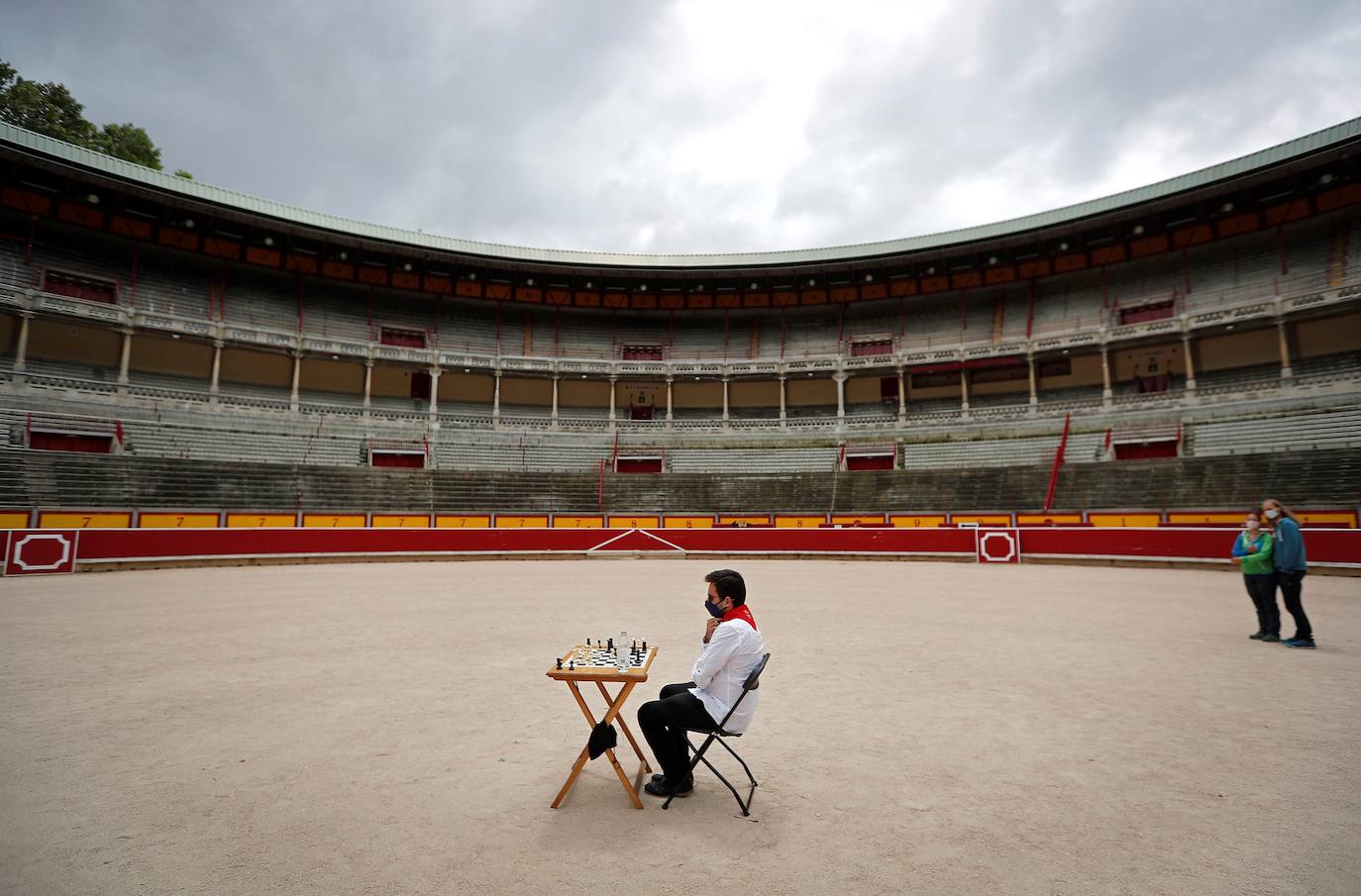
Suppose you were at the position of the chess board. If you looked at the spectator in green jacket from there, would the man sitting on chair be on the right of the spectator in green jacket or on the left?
right

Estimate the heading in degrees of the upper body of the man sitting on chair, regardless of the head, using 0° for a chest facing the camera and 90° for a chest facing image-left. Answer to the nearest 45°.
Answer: approximately 90°

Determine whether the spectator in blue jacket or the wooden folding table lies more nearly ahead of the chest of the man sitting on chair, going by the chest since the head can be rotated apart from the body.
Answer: the wooden folding table

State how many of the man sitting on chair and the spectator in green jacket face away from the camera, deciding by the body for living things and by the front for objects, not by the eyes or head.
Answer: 0

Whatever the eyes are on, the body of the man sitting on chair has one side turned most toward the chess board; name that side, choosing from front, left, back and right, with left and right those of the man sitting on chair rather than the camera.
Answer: front

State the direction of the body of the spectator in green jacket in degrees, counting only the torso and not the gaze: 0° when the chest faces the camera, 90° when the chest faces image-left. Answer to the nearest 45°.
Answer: approximately 45°

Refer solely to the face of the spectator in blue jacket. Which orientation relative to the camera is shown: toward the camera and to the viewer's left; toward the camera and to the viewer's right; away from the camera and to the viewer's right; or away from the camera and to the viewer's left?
toward the camera and to the viewer's left

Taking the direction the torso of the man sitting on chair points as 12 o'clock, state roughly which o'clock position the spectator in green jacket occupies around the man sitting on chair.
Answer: The spectator in green jacket is roughly at 5 o'clock from the man sitting on chair.
